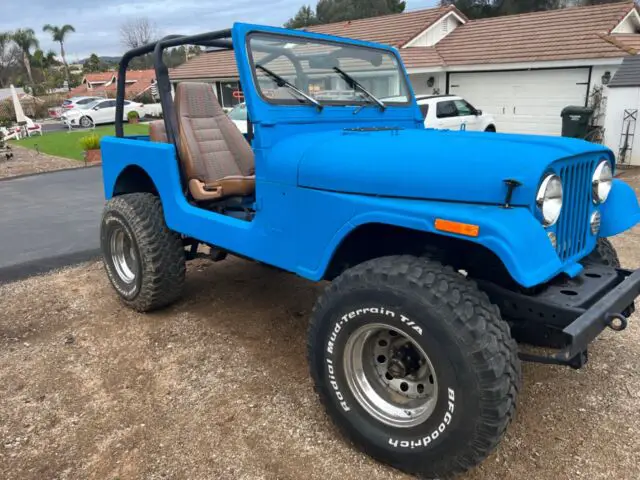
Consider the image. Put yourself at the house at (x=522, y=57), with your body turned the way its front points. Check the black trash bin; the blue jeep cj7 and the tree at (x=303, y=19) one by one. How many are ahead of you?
2

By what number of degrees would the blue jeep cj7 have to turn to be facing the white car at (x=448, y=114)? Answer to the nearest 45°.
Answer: approximately 135° to its left

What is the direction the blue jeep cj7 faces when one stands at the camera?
facing the viewer and to the right of the viewer

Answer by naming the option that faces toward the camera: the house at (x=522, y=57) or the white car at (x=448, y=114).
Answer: the house

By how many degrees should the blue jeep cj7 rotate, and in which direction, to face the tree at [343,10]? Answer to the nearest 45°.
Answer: approximately 135° to its left

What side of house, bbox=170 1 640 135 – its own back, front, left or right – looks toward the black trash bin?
front

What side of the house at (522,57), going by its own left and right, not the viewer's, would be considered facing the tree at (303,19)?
back

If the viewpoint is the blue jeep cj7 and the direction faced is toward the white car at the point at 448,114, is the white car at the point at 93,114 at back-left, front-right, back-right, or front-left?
front-left

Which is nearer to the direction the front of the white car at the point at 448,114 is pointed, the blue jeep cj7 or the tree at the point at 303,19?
the tree

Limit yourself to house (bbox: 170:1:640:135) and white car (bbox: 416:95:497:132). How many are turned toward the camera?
1

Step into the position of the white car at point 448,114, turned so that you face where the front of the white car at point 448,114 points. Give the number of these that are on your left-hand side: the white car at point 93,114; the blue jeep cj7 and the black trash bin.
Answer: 1

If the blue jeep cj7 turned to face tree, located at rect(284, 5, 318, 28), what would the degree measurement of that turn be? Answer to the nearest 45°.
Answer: approximately 135° to its left
